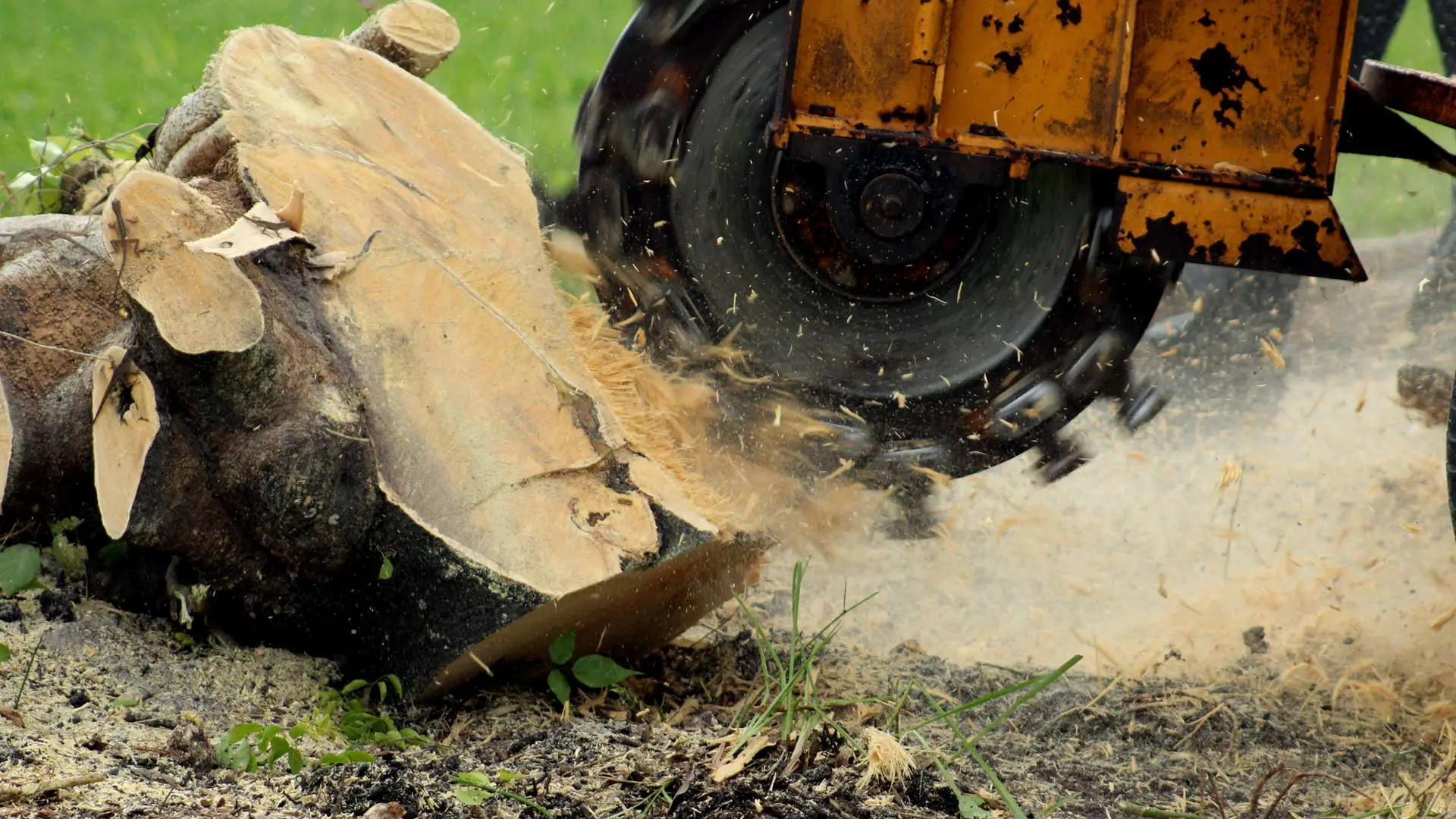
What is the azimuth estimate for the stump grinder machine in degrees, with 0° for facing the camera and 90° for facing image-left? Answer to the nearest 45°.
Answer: approximately 90°

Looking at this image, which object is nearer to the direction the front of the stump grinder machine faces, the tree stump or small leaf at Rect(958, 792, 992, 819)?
the tree stump

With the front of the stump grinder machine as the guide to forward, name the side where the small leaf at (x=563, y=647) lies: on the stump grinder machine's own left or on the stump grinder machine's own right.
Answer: on the stump grinder machine's own left

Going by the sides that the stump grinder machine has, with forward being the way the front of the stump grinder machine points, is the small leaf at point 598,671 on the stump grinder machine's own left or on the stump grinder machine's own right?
on the stump grinder machine's own left

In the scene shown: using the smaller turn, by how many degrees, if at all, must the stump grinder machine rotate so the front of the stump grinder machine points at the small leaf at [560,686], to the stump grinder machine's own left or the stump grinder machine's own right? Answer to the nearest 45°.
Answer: approximately 45° to the stump grinder machine's own left

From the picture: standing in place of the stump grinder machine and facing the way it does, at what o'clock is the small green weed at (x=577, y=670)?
The small green weed is roughly at 10 o'clock from the stump grinder machine.

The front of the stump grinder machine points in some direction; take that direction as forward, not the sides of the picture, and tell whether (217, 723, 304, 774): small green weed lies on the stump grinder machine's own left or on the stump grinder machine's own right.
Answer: on the stump grinder machine's own left

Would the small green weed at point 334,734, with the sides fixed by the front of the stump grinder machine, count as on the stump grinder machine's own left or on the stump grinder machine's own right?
on the stump grinder machine's own left
